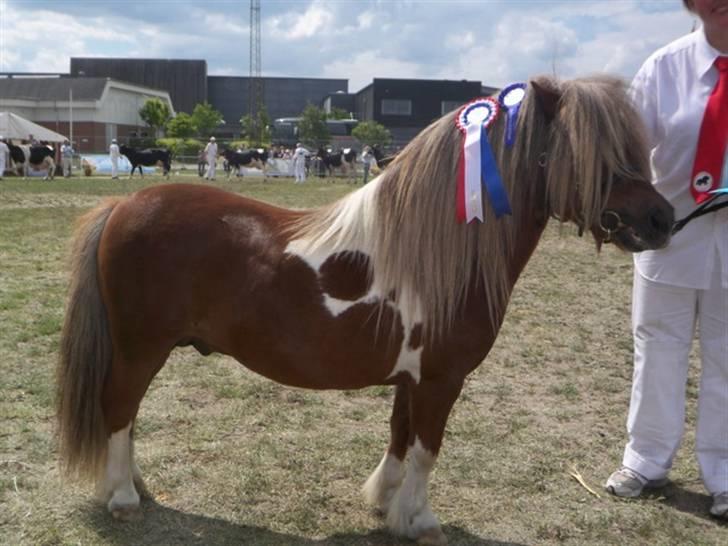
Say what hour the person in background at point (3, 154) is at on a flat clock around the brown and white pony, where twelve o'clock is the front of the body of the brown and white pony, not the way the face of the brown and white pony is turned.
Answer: The person in background is roughly at 8 o'clock from the brown and white pony.

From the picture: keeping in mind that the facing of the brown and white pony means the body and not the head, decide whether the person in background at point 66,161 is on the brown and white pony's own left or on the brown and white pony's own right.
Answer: on the brown and white pony's own left

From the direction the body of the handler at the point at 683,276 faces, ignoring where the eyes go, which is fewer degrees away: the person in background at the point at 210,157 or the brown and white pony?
the brown and white pony

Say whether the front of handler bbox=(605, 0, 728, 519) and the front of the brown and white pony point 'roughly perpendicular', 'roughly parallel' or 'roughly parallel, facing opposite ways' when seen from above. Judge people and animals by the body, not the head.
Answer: roughly perpendicular

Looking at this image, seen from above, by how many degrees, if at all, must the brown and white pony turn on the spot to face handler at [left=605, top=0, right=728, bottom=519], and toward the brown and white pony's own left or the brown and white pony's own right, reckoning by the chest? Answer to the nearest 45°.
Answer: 0° — it already faces them

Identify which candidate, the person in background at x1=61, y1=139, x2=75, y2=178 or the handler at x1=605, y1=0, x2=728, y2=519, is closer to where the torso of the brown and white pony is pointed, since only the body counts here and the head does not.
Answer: the handler

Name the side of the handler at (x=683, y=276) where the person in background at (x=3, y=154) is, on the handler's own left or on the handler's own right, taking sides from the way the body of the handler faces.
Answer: on the handler's own right

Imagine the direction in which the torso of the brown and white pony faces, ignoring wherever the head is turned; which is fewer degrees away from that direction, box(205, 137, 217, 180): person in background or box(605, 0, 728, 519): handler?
the handler

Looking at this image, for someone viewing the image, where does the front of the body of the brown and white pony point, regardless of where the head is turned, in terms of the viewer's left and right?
facing to the right of the viewer

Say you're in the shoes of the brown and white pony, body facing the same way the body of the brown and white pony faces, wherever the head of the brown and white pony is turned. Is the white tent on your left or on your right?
on your left

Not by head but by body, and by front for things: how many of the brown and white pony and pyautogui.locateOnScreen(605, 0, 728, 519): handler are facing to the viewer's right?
1
